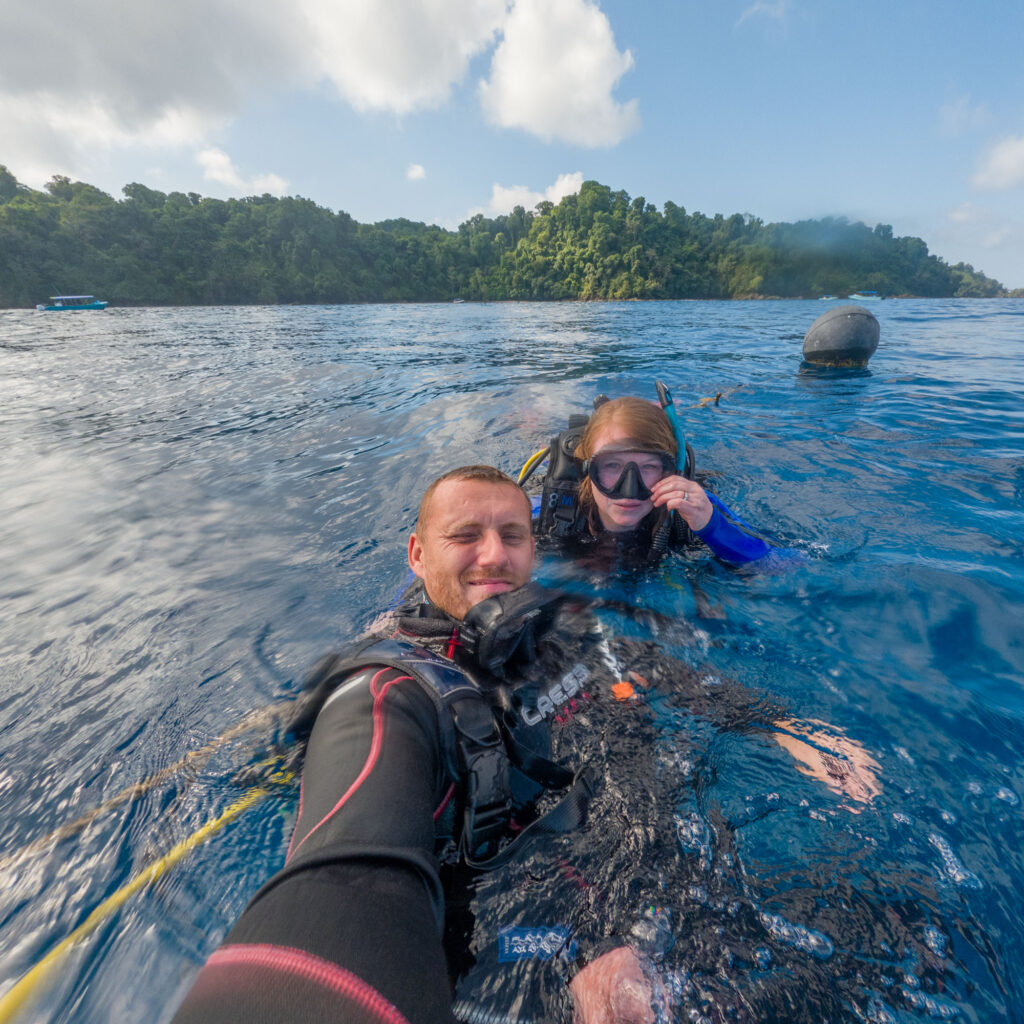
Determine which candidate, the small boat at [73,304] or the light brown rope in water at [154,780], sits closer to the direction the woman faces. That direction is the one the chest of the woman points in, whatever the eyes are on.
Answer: the light brown rope in water

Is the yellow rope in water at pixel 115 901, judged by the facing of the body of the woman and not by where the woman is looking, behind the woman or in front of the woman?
in front

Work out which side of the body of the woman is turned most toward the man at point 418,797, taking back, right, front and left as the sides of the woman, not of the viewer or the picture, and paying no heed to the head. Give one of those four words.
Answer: front

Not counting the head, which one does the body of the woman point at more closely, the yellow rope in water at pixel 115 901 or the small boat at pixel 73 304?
the yellow rope in water

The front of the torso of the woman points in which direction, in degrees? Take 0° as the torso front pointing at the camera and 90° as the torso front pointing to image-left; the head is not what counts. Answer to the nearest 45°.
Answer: approximately 0°

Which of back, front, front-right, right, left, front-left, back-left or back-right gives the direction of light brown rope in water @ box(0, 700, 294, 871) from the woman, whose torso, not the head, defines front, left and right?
front-right

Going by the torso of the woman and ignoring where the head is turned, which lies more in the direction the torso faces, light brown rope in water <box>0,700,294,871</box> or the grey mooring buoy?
the light brown rope in water

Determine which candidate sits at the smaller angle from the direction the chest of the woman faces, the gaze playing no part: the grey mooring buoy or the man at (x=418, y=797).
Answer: the man

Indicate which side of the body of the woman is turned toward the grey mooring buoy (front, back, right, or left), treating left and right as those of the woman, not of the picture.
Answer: back
